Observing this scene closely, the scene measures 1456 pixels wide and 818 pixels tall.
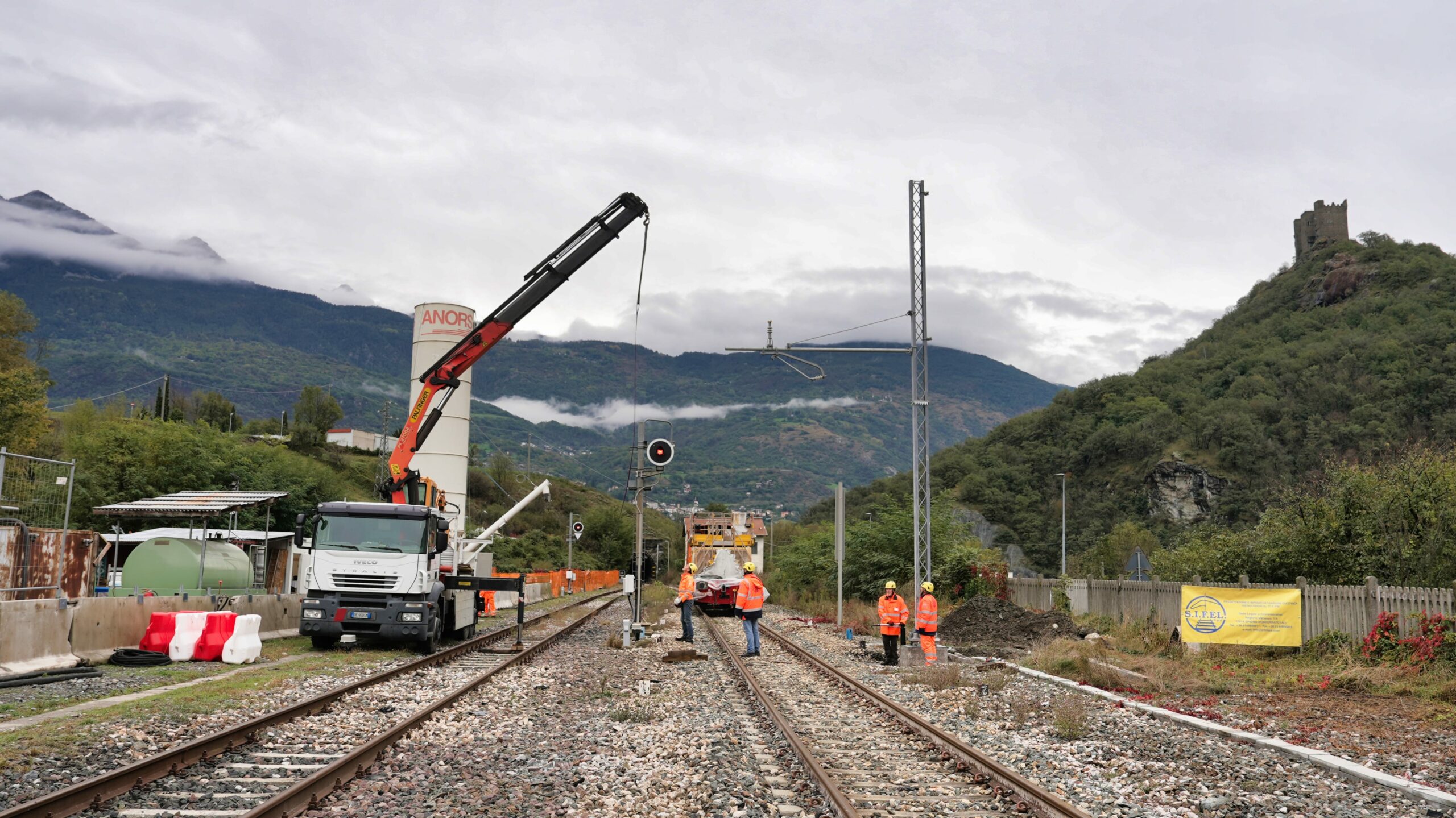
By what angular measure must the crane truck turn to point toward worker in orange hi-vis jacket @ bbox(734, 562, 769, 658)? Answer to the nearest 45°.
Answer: approximately 90° to its left

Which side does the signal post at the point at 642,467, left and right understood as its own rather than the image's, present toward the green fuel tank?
right

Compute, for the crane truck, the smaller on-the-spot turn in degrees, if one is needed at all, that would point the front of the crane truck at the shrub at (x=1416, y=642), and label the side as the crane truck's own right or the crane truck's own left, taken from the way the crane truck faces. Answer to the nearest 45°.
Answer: approximately 45° to the crane truck's own left

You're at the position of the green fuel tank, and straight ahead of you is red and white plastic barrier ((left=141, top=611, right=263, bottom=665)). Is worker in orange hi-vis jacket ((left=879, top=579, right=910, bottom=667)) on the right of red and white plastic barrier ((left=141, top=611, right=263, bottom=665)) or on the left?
left

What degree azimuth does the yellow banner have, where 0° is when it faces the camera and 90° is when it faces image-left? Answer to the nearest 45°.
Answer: approximately 0°

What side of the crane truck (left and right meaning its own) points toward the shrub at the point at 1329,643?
left

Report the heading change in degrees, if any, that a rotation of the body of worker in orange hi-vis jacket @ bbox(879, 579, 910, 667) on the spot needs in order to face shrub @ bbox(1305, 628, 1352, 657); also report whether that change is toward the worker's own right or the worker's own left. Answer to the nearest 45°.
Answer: approximately 90° to the worker's own left

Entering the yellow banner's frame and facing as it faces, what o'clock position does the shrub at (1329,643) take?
The shrub is roughly at 10 o'clock from the yellow banner.
